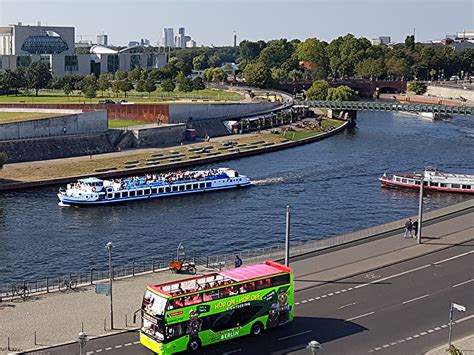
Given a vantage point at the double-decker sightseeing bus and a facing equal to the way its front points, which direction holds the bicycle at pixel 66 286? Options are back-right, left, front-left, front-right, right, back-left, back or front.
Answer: right

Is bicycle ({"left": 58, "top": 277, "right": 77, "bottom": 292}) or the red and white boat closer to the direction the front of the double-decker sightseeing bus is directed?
the bicycle

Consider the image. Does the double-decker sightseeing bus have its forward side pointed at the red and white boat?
no

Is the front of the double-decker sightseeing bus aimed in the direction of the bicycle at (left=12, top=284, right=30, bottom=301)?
no

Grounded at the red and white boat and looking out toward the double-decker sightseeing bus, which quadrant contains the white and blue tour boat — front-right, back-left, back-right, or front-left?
front-right

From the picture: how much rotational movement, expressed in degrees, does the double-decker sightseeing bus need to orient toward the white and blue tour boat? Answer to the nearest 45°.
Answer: approximately 135° to its right

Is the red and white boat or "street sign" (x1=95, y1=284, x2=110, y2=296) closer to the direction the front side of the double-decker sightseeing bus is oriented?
the street sign

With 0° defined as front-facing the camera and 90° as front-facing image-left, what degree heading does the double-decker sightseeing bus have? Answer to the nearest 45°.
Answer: approximately 45°

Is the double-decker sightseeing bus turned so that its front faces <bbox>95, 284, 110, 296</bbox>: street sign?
no

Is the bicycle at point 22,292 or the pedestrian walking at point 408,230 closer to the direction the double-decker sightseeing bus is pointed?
the bicycle

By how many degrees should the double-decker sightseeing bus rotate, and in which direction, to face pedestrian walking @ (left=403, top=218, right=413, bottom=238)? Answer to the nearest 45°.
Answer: approximately 180°

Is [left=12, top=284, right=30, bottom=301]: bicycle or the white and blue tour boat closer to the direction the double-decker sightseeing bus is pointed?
the bicycle

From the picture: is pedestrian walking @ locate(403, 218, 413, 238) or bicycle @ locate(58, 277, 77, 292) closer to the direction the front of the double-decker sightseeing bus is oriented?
the bicycle

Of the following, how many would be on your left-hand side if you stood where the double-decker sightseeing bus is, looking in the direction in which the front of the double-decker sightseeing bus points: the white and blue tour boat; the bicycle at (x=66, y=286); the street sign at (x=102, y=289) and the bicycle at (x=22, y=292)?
0
